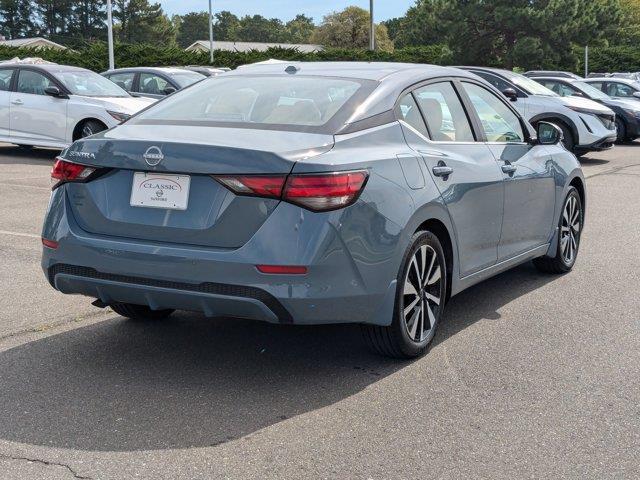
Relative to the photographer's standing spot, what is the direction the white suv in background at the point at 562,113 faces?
facing the viewer and to the right of the viewer

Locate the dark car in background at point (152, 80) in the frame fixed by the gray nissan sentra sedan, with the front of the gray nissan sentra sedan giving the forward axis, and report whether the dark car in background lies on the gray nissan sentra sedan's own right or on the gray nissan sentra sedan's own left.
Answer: on the gray nissan sentra sedan's own left

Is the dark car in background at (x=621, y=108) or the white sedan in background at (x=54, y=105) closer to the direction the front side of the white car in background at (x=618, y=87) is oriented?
the dark car in background

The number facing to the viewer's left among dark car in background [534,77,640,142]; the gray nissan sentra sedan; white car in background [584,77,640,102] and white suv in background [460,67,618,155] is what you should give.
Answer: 0

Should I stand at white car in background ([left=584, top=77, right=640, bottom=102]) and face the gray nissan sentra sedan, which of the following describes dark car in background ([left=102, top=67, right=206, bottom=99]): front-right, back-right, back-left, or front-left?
front-right

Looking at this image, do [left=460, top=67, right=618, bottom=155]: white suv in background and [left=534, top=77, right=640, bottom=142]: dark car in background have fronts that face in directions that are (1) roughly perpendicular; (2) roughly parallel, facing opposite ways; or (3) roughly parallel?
roughly parallel

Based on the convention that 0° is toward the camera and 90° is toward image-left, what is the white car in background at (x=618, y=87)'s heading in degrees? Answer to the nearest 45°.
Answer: approximately 315°

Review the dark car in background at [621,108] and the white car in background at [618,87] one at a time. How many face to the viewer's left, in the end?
0

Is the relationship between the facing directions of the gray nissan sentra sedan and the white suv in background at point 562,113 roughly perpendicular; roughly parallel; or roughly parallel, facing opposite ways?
roughly perpendicular

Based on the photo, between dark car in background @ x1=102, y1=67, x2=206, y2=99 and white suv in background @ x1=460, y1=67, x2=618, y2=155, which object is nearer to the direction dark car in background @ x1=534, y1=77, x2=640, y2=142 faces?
the white suv in background

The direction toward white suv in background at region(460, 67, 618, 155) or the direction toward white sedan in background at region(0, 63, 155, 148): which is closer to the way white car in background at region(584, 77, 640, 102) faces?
the white suv in background

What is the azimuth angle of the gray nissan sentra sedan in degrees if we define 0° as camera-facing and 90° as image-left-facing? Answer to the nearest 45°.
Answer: approximately 225°

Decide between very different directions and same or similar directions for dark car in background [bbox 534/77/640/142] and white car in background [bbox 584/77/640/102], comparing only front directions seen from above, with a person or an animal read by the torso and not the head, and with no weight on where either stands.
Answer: same or similar directions

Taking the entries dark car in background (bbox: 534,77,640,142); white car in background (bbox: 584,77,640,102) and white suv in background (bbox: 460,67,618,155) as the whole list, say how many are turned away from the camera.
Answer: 0

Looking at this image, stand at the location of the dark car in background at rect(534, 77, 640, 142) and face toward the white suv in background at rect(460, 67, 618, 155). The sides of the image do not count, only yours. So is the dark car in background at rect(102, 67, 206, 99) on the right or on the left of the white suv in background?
right

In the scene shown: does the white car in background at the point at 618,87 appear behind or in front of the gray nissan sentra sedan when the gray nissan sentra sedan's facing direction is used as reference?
in front

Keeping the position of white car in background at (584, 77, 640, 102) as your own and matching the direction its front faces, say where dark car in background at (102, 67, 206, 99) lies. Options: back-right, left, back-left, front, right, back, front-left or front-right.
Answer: right
